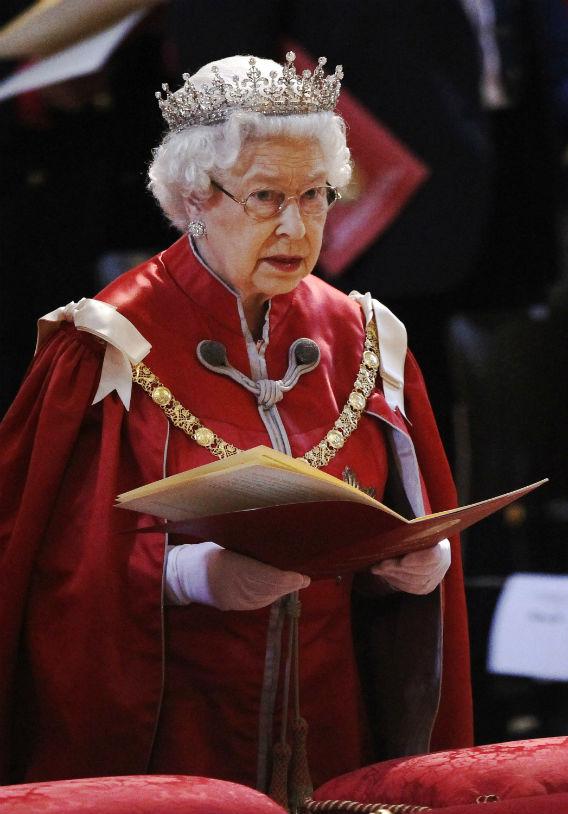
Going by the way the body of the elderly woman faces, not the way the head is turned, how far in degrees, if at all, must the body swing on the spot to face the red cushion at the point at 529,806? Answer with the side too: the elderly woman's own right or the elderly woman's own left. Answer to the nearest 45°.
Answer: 0° — they already face it

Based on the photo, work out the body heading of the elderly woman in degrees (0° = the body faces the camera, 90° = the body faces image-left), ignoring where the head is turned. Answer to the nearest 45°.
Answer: approximately 315°
